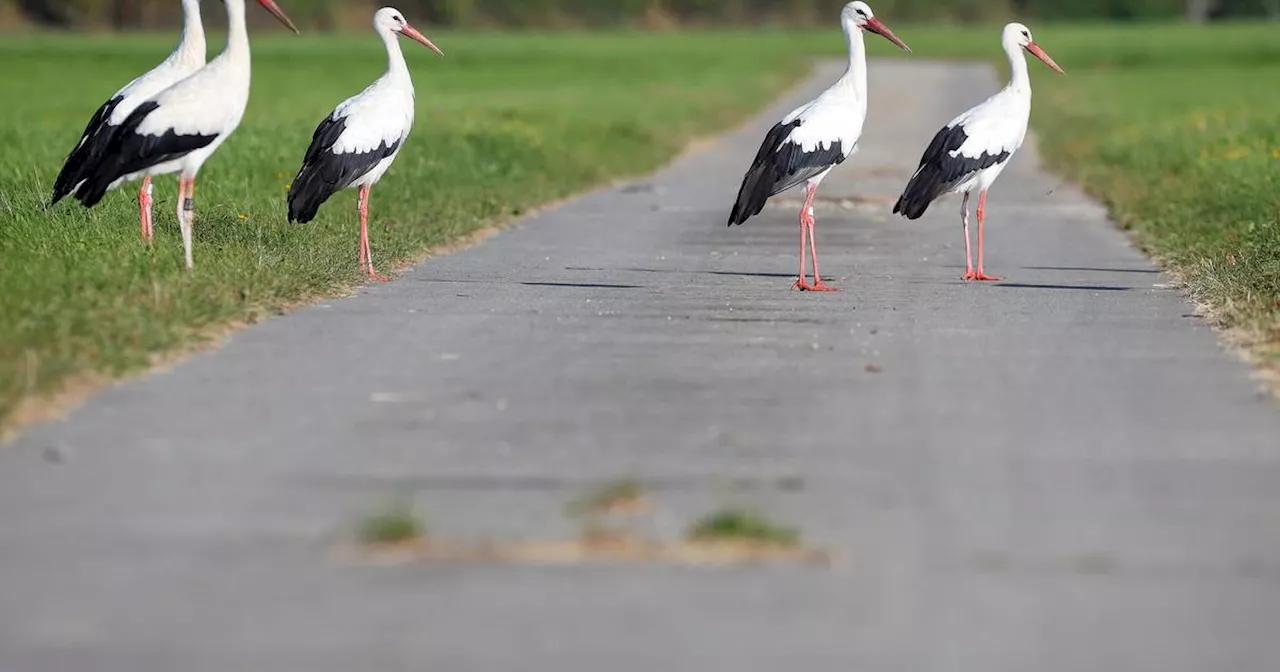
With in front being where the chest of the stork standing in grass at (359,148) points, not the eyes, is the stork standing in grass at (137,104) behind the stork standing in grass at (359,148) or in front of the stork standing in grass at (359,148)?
behind

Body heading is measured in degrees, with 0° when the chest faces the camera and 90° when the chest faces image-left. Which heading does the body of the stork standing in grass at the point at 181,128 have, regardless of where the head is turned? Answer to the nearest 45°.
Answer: approximately 270°

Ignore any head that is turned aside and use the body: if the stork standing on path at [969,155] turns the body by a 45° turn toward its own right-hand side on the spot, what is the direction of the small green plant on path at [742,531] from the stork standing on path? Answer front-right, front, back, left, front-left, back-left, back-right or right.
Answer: front-right

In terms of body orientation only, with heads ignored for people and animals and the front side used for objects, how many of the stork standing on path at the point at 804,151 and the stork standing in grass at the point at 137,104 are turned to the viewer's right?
2

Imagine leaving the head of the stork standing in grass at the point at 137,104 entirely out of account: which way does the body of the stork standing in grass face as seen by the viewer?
to the viewer's right

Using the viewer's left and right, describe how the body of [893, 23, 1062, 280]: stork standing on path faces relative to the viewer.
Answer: facing to the right of the viewer

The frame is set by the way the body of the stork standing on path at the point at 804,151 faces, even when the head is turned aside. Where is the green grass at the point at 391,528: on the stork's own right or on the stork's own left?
on the stork's own right

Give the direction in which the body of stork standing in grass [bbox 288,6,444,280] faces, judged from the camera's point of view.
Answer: to the viewer's right

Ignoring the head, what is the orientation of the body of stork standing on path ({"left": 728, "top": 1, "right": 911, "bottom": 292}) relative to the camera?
to the viewer's right
